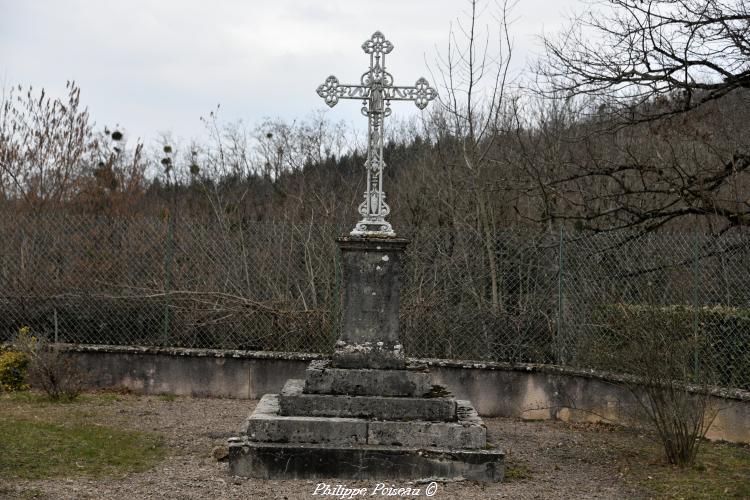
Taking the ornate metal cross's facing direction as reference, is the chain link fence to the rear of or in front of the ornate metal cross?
to the rear

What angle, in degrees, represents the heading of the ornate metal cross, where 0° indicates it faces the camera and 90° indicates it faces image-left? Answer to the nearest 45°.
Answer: approximately 0°

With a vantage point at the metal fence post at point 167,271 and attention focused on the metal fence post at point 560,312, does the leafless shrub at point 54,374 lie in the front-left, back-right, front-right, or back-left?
back-right

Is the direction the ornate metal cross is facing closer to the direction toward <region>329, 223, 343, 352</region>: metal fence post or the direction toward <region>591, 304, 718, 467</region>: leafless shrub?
the leafless shrub

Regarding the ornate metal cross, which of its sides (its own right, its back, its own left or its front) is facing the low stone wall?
back

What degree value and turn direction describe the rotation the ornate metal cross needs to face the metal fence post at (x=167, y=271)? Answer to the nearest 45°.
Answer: approximately 135° to its right

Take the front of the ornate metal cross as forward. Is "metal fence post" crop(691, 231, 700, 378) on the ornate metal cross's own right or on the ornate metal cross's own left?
on the ornate metal cross's own left

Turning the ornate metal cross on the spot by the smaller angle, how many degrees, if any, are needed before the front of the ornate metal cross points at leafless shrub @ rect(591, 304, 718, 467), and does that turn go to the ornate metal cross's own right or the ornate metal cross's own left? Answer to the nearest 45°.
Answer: approximately 90° to the ornate metal cross's own left

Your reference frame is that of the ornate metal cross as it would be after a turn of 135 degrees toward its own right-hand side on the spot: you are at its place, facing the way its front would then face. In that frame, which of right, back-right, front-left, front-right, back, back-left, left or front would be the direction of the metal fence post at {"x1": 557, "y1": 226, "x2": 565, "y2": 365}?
right

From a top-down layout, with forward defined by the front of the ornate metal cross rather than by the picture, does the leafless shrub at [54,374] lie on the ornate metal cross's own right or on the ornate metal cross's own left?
on the ornate metal cross's own right
